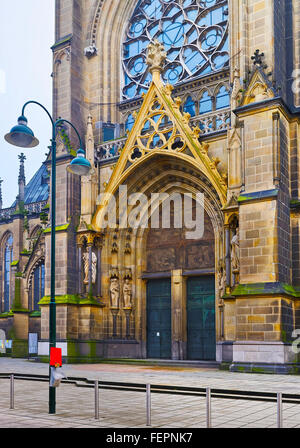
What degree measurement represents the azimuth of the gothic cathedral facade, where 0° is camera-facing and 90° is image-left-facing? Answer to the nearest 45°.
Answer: approximately 45°
